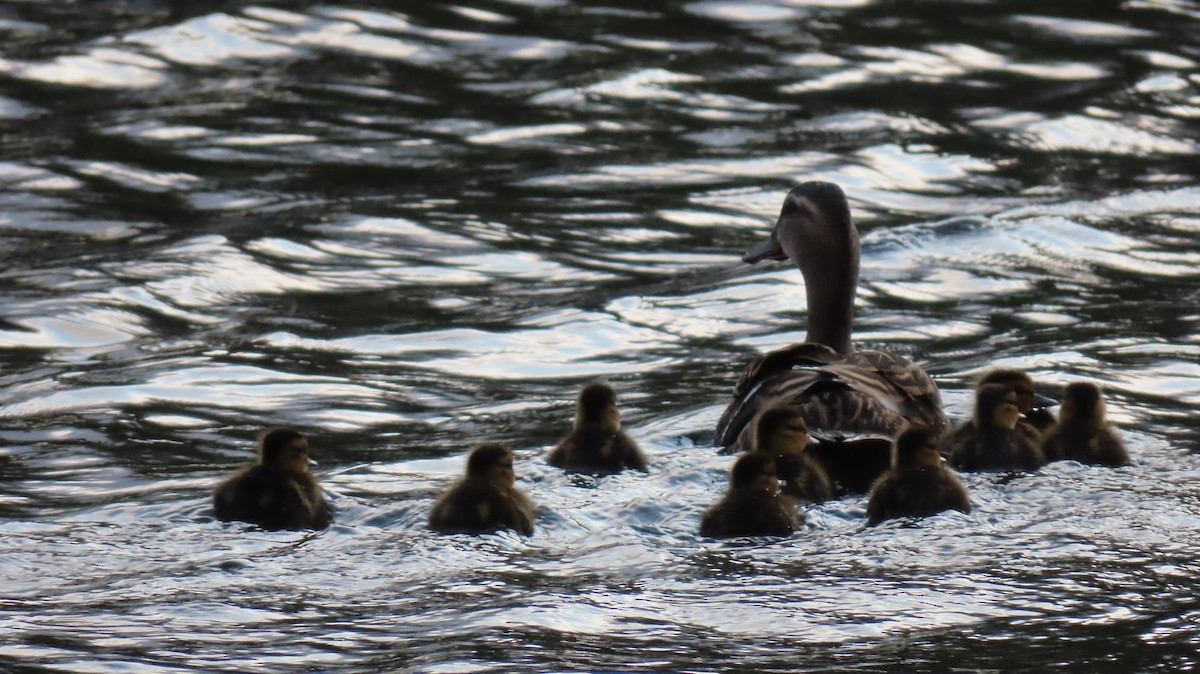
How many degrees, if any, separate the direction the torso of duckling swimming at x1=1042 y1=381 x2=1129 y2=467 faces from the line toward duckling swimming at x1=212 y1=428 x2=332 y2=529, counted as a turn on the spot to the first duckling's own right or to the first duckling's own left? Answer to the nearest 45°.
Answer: approximately 135° to the first duckling's own left

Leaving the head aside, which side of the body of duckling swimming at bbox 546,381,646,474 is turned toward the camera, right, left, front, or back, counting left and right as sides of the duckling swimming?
back

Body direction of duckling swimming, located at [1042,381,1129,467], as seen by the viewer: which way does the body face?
away from the camera

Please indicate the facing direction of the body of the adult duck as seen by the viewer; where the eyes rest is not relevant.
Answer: away from the camera

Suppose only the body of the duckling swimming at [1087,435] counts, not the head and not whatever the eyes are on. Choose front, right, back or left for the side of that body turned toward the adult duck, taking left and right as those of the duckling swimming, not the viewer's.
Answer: left

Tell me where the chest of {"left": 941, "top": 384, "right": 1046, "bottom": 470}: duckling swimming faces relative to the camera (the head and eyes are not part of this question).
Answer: away from the camera

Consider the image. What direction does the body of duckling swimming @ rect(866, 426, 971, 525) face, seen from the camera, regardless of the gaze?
away from the camera

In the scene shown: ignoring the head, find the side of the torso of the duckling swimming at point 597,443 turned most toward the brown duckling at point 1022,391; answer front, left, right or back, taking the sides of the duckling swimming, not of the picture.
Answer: right
